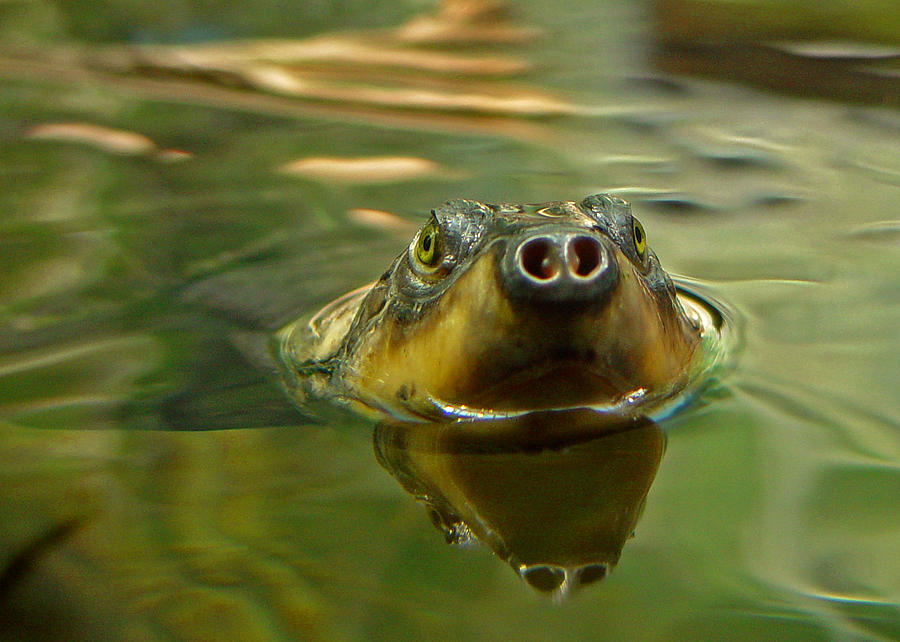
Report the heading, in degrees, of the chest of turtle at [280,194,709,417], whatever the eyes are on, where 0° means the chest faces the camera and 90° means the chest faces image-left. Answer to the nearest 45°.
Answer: approximately 0°
